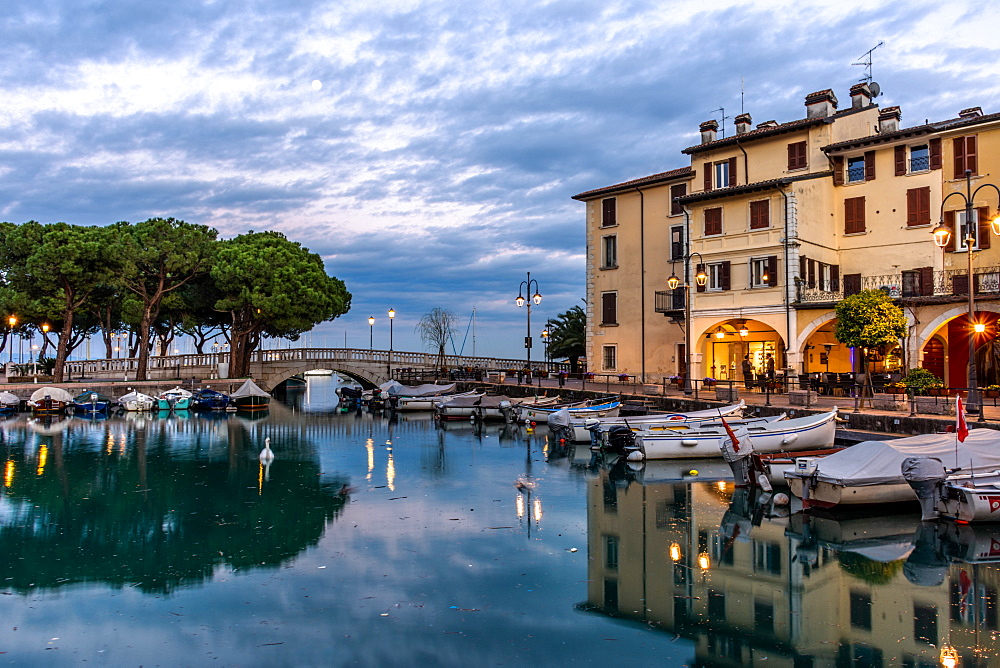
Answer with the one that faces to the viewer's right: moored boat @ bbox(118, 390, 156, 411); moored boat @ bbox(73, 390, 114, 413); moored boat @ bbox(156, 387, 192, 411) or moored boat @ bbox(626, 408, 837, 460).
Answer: moored boat @ bbox(626, 408, 837, 460)

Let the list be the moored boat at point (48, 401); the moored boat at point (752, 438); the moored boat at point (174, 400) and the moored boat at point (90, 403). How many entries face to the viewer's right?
1

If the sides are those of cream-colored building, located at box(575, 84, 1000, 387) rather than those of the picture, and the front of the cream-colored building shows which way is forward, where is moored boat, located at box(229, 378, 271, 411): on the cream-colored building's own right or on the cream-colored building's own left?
on the cream-colored building's own right

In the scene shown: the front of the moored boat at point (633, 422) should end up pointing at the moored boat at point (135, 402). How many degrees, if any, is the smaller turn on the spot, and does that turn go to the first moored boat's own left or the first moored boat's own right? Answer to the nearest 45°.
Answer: approximately 135° to the first moored boat's own left

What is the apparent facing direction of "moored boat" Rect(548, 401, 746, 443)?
to the viewer's right

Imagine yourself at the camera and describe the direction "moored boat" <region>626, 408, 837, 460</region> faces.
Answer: facing to the right of the viewer

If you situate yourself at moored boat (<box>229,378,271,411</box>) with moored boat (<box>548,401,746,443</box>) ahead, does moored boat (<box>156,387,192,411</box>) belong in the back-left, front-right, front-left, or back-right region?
back-right

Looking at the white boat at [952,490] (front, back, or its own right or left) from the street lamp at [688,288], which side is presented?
left
